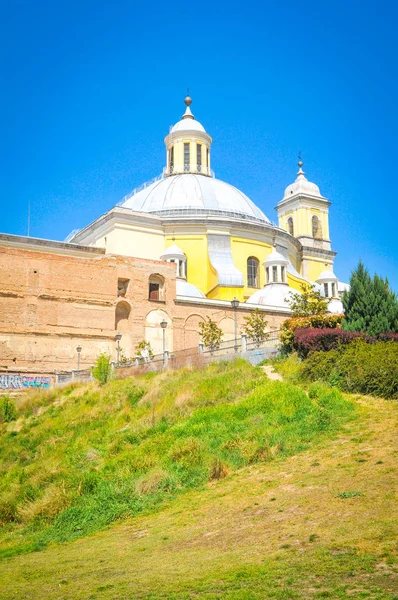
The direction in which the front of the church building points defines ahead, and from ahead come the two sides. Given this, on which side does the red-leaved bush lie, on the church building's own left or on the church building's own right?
on the church building's own right

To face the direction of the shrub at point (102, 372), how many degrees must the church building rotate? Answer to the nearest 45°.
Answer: approximately 135° to its right

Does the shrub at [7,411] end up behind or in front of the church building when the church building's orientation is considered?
behind

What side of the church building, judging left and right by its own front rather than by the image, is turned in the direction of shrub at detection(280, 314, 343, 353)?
right

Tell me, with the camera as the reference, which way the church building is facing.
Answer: facing away from the viewer and to the right of the viewer

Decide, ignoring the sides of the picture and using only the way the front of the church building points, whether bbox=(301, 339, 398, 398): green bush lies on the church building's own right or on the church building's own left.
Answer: on the church building's own right

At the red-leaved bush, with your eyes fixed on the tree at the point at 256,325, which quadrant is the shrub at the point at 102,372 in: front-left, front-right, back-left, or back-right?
front-left

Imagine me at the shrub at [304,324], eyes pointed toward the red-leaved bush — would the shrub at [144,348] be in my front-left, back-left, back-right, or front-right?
back-right
